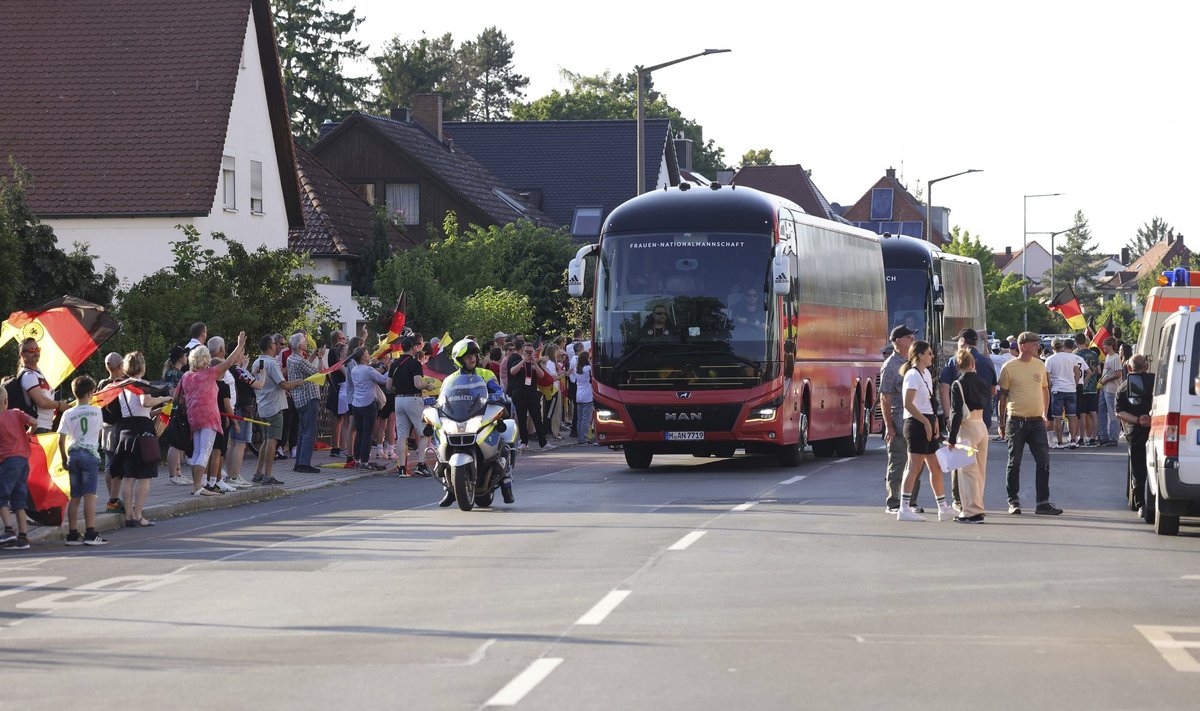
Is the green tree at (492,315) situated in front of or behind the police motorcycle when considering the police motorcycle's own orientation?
behind

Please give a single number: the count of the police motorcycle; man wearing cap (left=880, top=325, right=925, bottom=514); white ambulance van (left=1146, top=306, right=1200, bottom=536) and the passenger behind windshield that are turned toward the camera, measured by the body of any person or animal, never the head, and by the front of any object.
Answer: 2

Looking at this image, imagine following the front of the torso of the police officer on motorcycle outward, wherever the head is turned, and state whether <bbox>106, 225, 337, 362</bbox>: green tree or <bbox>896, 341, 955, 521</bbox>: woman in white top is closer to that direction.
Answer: the woman in white top

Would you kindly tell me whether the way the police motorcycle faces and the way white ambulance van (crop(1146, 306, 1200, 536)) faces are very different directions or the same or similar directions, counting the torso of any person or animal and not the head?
very different directions

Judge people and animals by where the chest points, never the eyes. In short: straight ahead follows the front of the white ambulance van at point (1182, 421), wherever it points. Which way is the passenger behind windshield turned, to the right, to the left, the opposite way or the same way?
the opposite way
